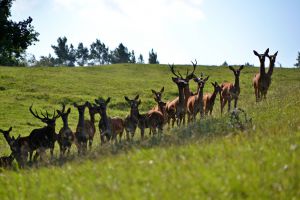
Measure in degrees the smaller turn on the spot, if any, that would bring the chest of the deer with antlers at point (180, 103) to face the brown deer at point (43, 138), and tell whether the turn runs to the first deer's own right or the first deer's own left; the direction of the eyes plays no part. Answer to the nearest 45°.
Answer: approximately 90° to the first deer's own right

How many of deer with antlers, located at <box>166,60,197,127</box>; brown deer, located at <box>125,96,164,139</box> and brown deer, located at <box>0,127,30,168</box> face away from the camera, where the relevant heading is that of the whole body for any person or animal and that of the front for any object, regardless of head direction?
0

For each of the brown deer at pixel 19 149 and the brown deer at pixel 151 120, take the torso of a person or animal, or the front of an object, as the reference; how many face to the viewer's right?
0

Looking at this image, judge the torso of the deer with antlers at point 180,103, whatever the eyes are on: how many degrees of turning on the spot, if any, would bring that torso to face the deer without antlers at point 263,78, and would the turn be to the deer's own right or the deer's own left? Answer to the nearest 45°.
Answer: approximately 90° to the deer's own left

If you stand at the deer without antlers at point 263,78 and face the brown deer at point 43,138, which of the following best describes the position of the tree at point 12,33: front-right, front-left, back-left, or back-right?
front-right

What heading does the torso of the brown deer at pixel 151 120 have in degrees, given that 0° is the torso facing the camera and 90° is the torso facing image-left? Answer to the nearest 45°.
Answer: approximately 45°

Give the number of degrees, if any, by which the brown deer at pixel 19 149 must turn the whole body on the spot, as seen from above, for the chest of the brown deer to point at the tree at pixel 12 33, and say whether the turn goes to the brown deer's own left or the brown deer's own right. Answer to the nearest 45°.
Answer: approximately 135° to the brown deer's own right

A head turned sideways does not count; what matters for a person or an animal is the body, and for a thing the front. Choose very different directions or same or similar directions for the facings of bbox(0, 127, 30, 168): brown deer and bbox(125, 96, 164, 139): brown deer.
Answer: same or similar directions

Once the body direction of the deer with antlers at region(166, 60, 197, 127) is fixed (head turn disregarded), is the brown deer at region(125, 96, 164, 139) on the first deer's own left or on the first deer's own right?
on the first deer's own right
